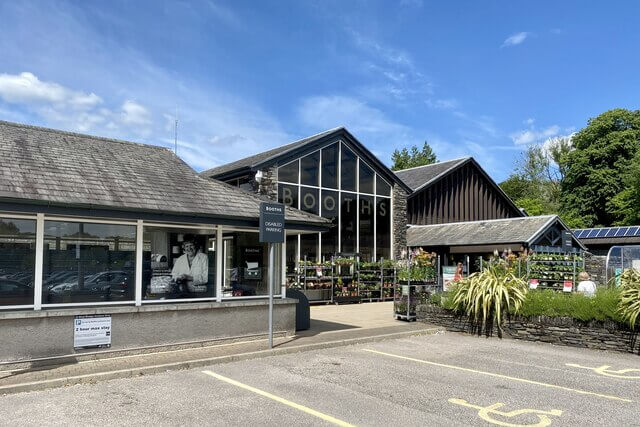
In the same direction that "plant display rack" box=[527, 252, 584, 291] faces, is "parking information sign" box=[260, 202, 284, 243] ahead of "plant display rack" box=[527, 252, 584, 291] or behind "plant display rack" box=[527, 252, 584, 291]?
ahead

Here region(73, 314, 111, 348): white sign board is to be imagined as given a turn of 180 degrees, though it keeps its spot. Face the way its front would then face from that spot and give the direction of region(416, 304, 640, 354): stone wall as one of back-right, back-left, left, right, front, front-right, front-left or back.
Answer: right

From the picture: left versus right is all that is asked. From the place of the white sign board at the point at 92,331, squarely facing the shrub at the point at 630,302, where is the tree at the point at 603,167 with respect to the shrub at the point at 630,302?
left

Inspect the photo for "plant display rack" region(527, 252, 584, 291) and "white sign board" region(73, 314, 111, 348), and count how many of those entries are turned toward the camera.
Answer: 2

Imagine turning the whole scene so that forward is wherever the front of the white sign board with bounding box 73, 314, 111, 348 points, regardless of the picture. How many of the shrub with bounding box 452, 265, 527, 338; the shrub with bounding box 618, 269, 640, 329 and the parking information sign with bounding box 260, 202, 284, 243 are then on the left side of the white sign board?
3

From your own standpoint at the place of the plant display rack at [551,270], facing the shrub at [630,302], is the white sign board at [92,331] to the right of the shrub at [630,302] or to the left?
right

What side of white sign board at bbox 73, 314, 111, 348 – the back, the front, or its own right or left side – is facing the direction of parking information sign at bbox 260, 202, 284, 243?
left

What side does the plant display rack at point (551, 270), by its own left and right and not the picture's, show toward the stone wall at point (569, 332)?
front

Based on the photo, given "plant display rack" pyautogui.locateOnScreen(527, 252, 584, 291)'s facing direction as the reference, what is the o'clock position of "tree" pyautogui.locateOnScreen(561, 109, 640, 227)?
The tree is roughly at 6 o'clock from the plant display rack.

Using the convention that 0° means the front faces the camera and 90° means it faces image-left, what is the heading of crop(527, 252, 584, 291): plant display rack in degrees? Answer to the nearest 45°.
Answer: approximately 0°

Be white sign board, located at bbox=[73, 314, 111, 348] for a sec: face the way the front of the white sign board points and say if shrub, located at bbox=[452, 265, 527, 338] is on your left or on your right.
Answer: on your left
